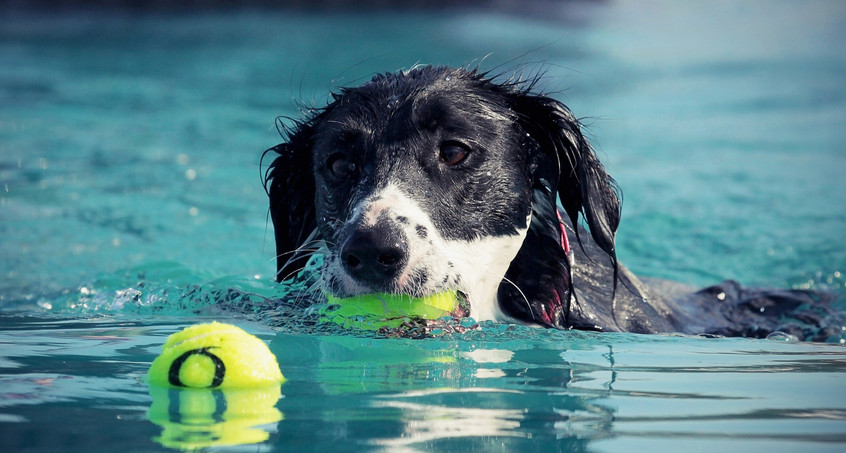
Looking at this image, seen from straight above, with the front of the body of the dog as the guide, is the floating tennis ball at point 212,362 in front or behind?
in front

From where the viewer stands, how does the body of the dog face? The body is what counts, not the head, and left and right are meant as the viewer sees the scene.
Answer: facing the viewer and to the left of the viewer
